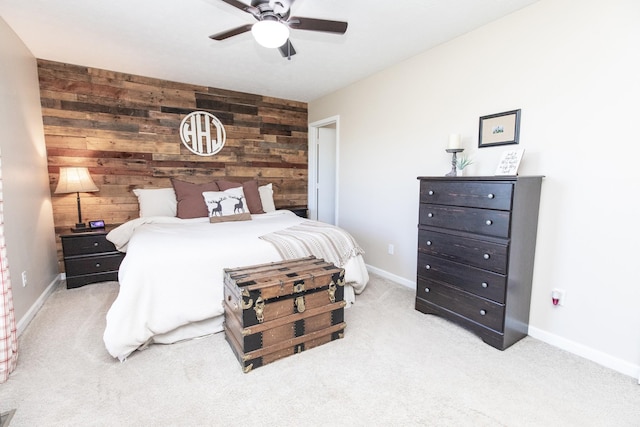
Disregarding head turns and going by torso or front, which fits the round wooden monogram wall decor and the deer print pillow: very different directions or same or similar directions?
same or similar directions

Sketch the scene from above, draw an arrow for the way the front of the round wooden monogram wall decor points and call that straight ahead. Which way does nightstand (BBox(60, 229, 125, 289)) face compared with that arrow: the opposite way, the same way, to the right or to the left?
the same way

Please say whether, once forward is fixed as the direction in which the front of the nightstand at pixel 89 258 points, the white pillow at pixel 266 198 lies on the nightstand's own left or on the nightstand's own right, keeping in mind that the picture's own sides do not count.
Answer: on the nightstand's own left

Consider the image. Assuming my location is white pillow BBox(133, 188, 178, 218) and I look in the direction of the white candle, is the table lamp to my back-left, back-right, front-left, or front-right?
back-right

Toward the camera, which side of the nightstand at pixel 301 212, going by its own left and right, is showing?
front

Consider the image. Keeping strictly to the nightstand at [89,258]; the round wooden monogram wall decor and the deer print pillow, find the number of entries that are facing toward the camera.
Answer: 3

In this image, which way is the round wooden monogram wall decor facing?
toward the camera

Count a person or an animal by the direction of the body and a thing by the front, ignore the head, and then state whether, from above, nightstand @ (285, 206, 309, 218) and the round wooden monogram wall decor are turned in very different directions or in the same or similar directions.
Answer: same or similar directions

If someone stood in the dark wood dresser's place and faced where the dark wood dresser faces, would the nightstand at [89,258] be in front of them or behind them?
in front

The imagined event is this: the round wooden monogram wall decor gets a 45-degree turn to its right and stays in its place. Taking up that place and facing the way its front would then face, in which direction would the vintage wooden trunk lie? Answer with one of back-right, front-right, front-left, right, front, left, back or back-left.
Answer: front-left

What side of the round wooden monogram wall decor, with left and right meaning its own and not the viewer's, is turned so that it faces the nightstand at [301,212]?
left

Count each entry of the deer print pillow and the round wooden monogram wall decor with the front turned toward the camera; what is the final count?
2

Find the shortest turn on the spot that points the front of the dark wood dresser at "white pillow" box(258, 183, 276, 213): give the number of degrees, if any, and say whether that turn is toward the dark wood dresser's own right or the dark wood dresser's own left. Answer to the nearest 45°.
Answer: approximately 45° to the dark wood dresser's own right

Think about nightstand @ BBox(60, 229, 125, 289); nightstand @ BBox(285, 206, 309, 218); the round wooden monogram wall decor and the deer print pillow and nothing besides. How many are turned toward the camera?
4

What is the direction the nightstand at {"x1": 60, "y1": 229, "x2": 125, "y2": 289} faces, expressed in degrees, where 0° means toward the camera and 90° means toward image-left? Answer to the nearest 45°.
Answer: approximately 0°
